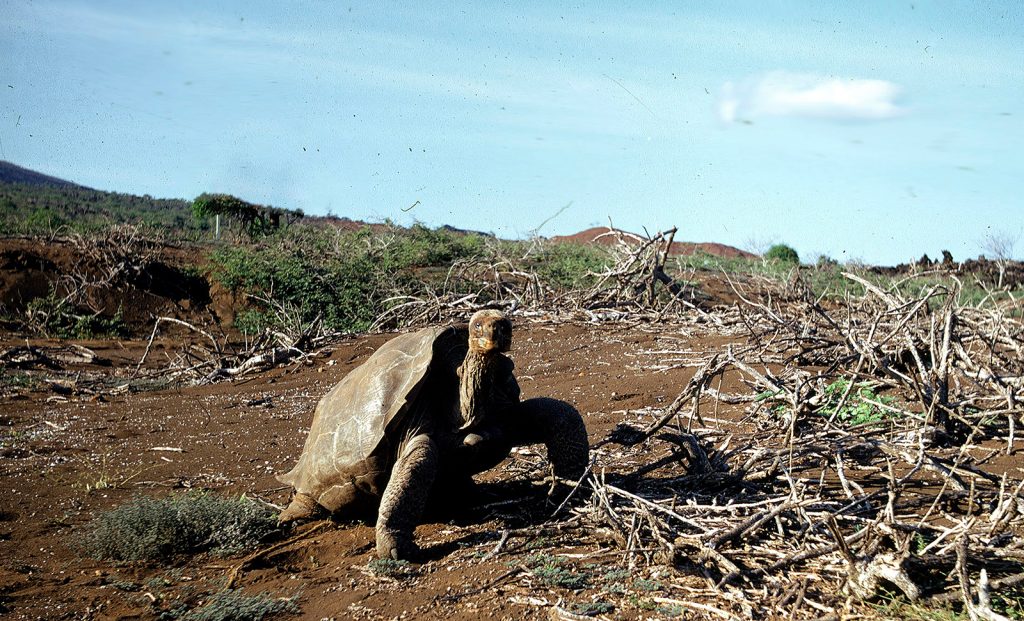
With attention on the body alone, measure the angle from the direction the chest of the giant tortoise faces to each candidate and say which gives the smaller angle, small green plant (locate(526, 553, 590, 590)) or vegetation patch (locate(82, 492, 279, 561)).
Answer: the small green plant

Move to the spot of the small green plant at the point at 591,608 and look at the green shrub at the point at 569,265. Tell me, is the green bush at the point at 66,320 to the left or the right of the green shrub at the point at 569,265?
left

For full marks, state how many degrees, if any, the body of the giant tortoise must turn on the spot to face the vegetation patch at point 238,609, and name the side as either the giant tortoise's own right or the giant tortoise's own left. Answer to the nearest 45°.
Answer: approximately 90° to the giant tortoise's own right

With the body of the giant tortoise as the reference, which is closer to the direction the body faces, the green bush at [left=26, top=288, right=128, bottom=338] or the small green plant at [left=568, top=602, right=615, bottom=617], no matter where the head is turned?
the small green plant

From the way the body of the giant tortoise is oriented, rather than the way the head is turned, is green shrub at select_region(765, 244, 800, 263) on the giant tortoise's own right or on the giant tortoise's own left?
on the giant tortoise's own left

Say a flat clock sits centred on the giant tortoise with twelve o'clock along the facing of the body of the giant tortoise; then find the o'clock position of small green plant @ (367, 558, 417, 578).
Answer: The small green plant is roughly at 2 o'clock from the giant tortoise.

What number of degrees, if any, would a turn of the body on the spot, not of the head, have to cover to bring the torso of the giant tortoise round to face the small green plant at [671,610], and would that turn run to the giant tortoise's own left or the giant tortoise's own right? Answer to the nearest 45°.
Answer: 0° — it already faces it

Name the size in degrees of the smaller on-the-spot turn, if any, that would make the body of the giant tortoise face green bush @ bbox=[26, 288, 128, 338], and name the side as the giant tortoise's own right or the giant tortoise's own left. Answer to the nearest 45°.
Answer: approximately 180°

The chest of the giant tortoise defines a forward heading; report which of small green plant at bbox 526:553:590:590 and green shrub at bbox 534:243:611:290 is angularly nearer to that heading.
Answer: the small green plant

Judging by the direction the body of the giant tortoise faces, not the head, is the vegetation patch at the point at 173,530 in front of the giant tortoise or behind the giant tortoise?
behind

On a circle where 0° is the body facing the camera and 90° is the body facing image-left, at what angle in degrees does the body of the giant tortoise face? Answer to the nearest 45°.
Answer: approximately 315°

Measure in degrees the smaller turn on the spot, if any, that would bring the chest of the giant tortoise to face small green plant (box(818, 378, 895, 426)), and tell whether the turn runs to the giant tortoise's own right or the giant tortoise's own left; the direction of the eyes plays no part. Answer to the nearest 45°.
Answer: approximately 45° to the giant tortoise's own left
